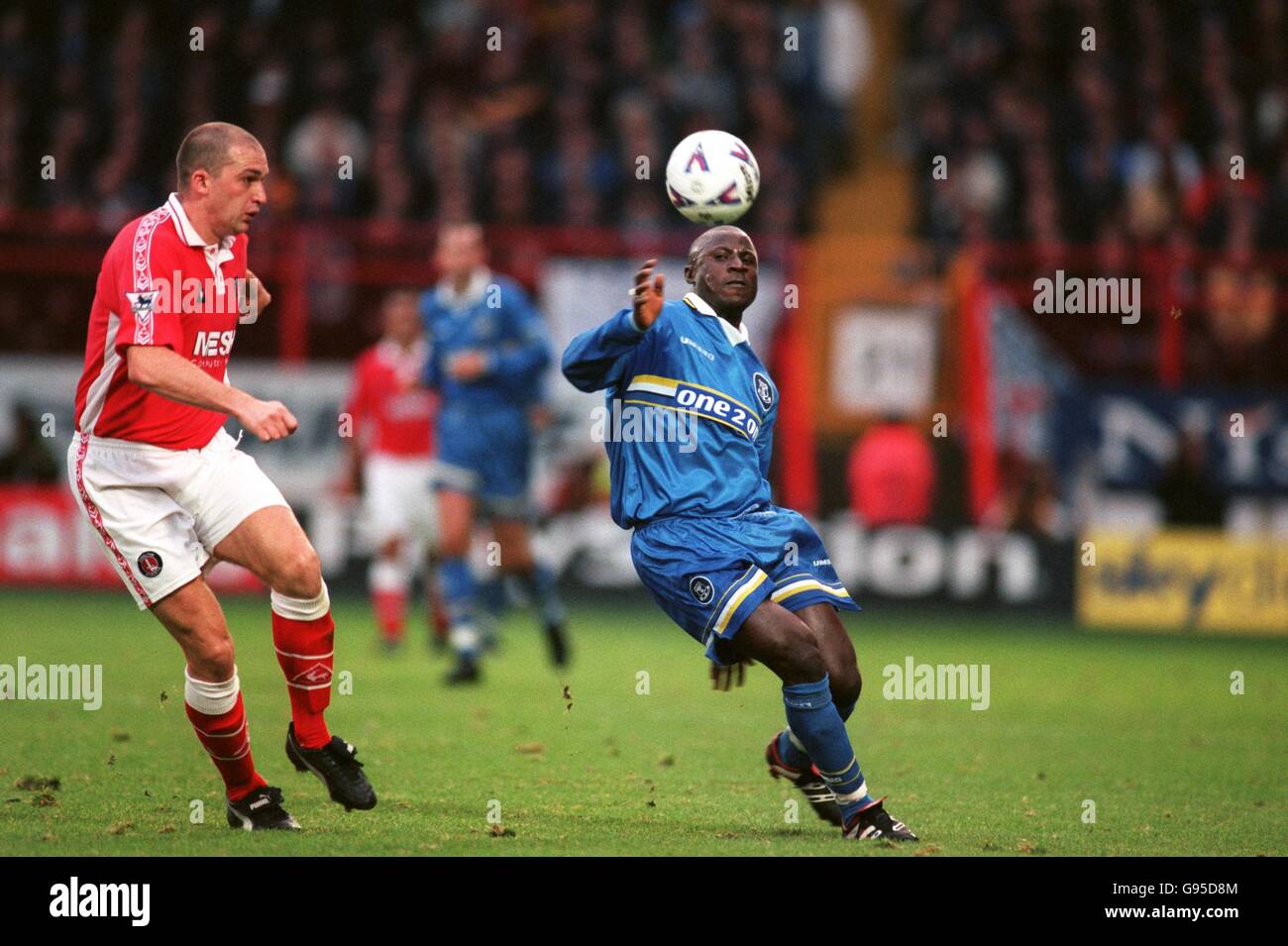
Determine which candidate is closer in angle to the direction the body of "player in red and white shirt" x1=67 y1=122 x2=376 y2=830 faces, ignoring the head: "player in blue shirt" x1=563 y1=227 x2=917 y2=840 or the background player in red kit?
the player in blue shirt

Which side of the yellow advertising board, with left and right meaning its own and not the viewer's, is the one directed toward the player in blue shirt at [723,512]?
front

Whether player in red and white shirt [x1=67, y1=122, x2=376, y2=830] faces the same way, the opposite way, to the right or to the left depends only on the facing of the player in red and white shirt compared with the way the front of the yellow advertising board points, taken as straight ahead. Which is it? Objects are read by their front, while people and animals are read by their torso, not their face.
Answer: to the left

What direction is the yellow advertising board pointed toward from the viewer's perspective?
toward the camera

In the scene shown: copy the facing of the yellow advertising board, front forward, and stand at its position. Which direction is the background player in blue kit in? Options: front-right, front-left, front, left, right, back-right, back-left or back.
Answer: front-right

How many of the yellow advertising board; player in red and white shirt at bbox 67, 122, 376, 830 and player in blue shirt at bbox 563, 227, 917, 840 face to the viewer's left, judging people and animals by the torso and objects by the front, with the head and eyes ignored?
0

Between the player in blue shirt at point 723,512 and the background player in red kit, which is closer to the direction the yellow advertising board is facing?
the player in blue shirt

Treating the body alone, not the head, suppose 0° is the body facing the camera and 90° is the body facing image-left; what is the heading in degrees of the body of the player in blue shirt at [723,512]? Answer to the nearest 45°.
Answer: approximately 315°

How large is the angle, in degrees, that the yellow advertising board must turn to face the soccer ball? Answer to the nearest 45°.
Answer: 0° — it already faces it

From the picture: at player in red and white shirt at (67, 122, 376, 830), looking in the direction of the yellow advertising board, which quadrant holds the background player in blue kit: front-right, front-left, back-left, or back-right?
front-left

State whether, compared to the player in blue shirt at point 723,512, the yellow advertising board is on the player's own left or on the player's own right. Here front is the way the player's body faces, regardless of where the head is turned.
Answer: on the player's own left

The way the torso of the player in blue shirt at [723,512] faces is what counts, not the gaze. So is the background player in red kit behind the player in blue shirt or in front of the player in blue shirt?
behind

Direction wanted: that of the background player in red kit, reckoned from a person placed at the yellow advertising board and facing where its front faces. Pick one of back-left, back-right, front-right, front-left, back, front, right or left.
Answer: front-right
